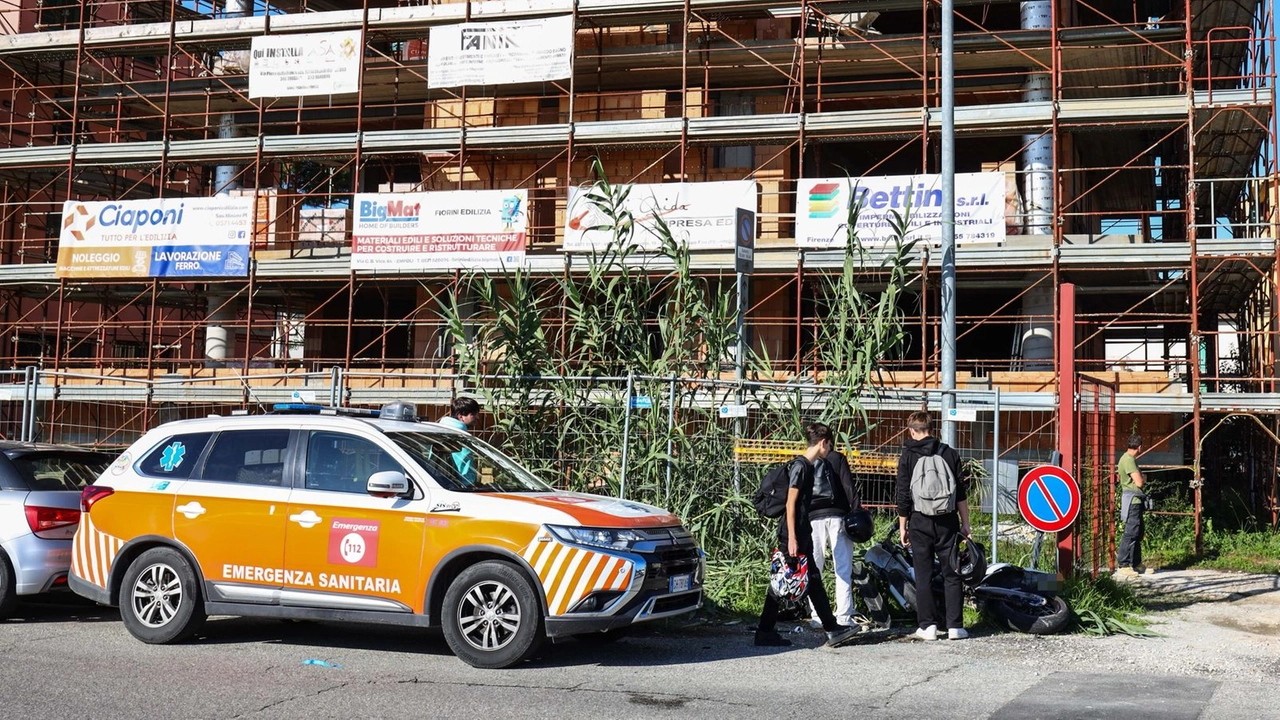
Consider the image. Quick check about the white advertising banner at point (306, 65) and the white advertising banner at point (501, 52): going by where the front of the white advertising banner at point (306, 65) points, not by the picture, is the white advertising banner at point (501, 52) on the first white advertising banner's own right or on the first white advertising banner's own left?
on the first white advertising banner's own left

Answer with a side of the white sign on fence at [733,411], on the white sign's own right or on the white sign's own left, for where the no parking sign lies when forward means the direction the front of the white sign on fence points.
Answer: on the white sign's own left

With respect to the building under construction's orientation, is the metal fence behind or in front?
in front

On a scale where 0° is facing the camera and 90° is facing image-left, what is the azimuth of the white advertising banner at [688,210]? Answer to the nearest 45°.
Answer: approximately 0°

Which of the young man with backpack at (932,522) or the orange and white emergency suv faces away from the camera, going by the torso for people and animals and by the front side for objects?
the young man with backpack

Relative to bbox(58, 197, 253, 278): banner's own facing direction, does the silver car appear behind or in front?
in front

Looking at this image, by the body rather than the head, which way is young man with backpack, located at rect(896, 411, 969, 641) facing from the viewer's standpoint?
away from the camera

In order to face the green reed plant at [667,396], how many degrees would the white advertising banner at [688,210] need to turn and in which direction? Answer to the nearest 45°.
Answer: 0° — it already faces it

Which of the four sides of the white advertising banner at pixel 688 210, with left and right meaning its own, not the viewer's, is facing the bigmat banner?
right

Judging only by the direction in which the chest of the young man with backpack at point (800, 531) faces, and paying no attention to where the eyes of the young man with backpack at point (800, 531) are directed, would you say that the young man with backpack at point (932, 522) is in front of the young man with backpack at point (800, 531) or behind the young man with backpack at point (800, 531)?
in front

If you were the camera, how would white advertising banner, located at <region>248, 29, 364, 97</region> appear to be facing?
facing the viewer

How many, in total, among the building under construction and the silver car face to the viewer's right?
0

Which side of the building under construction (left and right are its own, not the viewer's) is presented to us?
front

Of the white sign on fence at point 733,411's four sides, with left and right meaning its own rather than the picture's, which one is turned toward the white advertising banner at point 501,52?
back

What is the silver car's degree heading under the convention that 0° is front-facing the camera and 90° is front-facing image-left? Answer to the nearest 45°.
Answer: approximately 135°

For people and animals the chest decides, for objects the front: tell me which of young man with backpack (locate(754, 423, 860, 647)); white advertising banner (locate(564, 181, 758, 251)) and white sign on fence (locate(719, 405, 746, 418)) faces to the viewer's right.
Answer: the young man with backpack

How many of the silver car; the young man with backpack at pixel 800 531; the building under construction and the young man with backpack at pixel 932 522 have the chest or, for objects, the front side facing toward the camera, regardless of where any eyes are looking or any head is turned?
1

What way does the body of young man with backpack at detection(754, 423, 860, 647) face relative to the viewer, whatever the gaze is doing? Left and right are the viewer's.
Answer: facing to the right of the viewer
